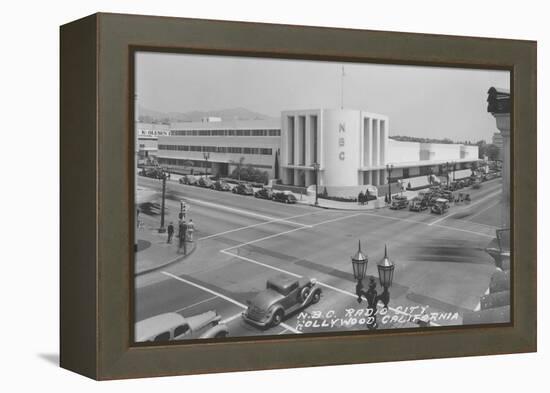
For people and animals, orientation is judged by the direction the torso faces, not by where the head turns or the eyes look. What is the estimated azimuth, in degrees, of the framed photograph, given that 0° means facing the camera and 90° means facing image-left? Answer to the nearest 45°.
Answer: approximately 315°
